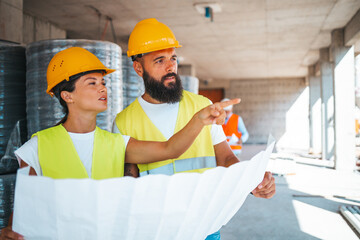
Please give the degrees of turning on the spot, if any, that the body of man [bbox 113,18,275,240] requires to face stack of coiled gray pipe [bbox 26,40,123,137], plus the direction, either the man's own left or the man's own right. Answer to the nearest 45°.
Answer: approximately 135° to the man's own right

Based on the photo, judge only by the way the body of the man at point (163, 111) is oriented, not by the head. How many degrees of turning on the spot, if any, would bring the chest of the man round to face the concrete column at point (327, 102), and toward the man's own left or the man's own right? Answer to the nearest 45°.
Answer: approximately 135° to the man's own left

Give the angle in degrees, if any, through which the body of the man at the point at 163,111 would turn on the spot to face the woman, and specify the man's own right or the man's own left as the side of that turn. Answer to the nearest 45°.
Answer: approximately 45° to the man's own right

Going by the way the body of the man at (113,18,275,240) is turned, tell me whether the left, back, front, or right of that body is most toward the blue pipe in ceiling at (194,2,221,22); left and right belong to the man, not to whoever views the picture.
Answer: back

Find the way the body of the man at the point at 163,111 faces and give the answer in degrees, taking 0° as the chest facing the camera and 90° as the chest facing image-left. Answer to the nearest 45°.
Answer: approximately 0°

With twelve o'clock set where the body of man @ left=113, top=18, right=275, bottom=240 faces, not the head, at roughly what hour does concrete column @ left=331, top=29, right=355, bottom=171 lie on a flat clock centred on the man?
The concrete column is roughly at 7 o'clock from the man.

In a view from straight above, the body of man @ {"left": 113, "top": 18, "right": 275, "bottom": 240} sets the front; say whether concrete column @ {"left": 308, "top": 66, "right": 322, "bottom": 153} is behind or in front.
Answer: behind

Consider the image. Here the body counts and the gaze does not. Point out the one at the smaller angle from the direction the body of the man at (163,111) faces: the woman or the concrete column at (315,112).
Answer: the woman
